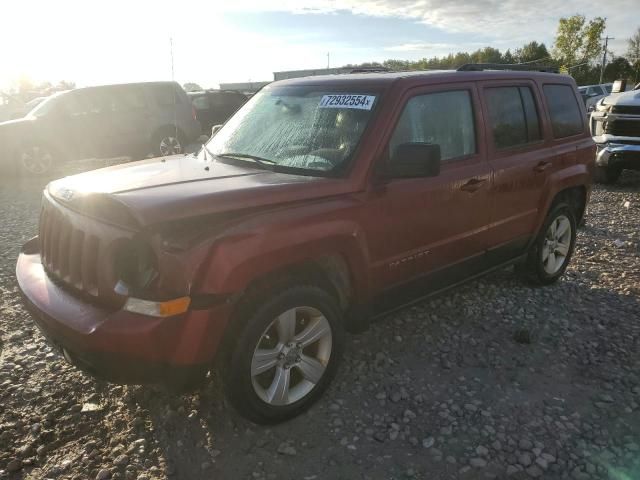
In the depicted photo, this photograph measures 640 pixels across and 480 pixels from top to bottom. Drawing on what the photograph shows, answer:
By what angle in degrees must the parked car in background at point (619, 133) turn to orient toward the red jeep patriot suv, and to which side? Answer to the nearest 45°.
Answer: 0° — it already faces it

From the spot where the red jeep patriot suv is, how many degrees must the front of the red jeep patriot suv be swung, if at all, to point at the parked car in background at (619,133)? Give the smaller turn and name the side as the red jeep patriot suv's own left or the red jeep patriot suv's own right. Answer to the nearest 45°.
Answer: approximately 180°

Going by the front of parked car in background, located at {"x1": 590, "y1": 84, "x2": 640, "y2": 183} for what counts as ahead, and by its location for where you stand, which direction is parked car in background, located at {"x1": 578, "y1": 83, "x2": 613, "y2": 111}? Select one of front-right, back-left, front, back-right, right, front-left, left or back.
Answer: back

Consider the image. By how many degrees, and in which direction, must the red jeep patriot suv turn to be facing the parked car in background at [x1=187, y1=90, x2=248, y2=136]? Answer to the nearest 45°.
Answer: approximately 135° to its right

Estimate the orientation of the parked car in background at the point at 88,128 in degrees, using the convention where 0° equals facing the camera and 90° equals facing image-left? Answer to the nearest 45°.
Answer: approximately 90°

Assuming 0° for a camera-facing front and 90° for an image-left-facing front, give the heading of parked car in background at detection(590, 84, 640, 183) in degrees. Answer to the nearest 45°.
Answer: approximately 0°

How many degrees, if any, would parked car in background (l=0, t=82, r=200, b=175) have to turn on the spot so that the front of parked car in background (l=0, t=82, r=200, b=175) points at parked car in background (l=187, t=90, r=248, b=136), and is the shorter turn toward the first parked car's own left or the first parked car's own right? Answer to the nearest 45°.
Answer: approximately 135° to the first parked car's own right

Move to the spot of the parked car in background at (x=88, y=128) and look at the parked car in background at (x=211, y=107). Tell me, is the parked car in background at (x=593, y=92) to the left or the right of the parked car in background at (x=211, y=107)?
right

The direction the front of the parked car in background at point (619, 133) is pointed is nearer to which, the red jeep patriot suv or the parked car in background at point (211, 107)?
the red jeep patriot suv

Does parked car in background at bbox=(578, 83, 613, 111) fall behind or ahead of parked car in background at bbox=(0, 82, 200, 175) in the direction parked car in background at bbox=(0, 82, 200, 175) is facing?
behind

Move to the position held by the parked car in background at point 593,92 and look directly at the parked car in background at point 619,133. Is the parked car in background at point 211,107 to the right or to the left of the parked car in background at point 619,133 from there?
right
